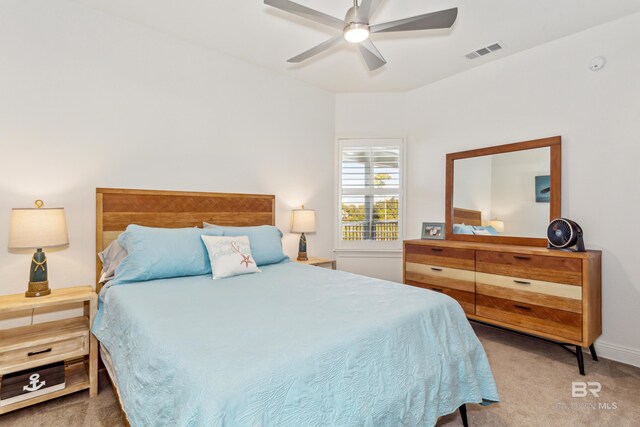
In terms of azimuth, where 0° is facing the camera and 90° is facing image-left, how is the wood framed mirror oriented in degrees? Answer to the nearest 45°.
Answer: approximately 45°

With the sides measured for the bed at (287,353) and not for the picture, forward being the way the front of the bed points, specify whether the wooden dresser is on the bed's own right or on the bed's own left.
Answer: on the bed's own left

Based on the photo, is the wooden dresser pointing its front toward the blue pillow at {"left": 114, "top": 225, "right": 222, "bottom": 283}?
yes

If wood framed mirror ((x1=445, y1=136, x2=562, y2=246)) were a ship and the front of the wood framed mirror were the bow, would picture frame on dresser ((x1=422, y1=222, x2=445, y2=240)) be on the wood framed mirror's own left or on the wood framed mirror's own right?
on the wood framed mirror's own right

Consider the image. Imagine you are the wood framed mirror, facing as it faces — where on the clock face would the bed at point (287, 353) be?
The bed is roughly at 11 o'clock from the wood framed mirror.

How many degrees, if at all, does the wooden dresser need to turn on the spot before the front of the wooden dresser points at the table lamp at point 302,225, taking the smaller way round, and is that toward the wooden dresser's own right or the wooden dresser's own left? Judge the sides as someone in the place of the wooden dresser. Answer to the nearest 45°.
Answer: approximately 45° to the wooden dresser's own right

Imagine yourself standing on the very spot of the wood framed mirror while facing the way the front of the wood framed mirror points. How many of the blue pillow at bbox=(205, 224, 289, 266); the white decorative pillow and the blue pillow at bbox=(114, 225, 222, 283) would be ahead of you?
3

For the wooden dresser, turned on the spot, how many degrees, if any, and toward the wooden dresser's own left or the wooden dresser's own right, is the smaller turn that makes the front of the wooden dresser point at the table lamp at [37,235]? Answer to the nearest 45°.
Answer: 0° — it already faces it
